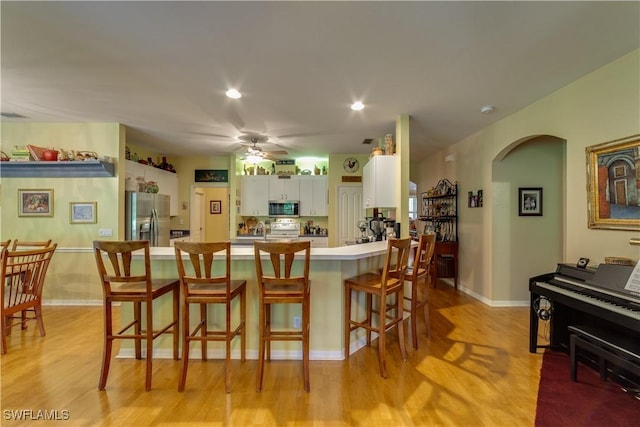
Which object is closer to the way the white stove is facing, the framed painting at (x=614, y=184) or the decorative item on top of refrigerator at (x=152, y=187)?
the framed painting

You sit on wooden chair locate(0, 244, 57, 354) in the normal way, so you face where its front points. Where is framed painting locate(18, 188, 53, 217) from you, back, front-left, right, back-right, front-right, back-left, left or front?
front-right

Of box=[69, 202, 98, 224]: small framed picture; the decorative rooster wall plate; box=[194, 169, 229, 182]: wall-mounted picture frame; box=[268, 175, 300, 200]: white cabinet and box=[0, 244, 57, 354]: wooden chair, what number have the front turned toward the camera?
4

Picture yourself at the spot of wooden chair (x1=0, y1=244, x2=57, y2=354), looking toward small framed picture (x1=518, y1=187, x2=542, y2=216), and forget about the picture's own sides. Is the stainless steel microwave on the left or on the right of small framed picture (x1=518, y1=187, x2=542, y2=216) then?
left

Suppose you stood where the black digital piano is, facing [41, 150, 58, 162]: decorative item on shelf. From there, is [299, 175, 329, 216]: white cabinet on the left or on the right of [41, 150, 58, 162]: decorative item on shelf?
right

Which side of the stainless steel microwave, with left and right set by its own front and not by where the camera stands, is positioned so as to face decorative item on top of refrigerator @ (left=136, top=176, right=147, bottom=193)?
right

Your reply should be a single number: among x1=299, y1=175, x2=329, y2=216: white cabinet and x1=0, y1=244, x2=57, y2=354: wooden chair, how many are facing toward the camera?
1

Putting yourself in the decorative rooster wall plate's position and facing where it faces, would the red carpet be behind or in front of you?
in front

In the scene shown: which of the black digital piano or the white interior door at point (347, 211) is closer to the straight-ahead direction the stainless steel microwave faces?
the black digital piano

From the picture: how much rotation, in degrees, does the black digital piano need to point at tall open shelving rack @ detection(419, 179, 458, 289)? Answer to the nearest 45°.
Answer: approximately 90° to its right

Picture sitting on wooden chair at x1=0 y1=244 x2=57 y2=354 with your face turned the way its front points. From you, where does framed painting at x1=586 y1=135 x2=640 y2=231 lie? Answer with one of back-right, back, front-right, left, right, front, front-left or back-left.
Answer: back

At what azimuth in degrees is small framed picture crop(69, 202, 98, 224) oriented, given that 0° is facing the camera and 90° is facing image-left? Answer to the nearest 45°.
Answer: approximately 0°

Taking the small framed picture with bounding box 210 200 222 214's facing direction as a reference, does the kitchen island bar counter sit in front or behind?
in front

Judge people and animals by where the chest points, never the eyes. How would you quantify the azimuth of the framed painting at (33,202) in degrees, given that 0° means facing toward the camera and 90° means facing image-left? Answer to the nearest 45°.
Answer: approximately 0°
